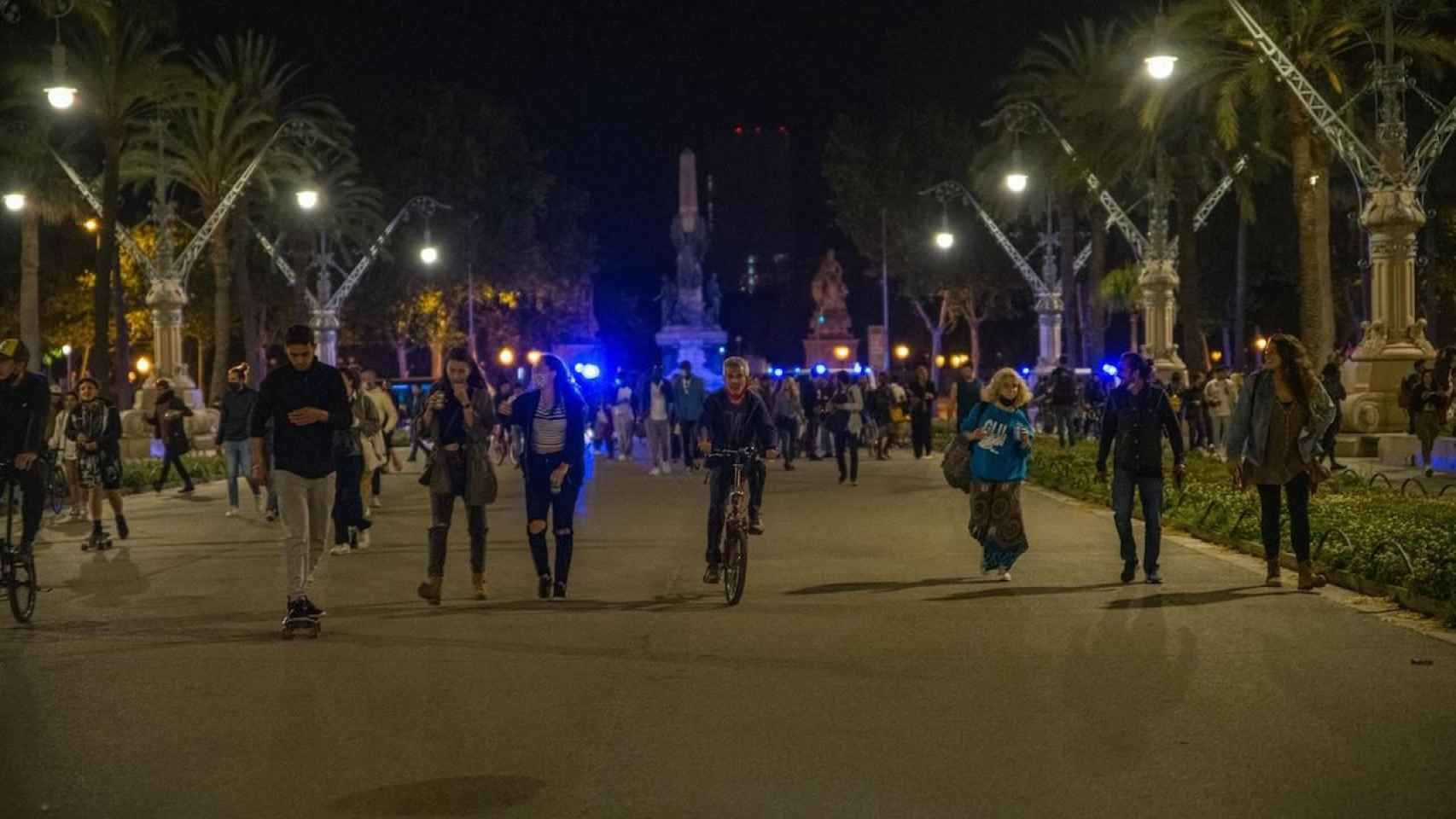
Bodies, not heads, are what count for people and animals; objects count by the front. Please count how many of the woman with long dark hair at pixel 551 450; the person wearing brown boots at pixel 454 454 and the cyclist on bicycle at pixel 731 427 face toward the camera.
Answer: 3

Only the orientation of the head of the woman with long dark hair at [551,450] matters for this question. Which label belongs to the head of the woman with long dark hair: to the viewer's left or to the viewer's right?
to the viewer's left

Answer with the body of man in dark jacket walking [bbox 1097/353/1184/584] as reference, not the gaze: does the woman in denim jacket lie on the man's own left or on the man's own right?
on the man's own left

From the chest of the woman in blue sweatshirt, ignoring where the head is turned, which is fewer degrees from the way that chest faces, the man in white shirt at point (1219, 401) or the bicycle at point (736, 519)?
the bicycle

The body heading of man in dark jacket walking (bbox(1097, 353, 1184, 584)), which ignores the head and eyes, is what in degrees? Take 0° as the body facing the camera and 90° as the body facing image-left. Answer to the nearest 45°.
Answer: approximately 0°

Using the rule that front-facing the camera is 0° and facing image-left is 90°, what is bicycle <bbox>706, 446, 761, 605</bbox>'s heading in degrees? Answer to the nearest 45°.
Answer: approximately 0°

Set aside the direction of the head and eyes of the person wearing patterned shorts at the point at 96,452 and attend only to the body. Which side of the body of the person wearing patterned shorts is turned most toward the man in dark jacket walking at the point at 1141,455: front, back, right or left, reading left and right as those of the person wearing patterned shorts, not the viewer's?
left
